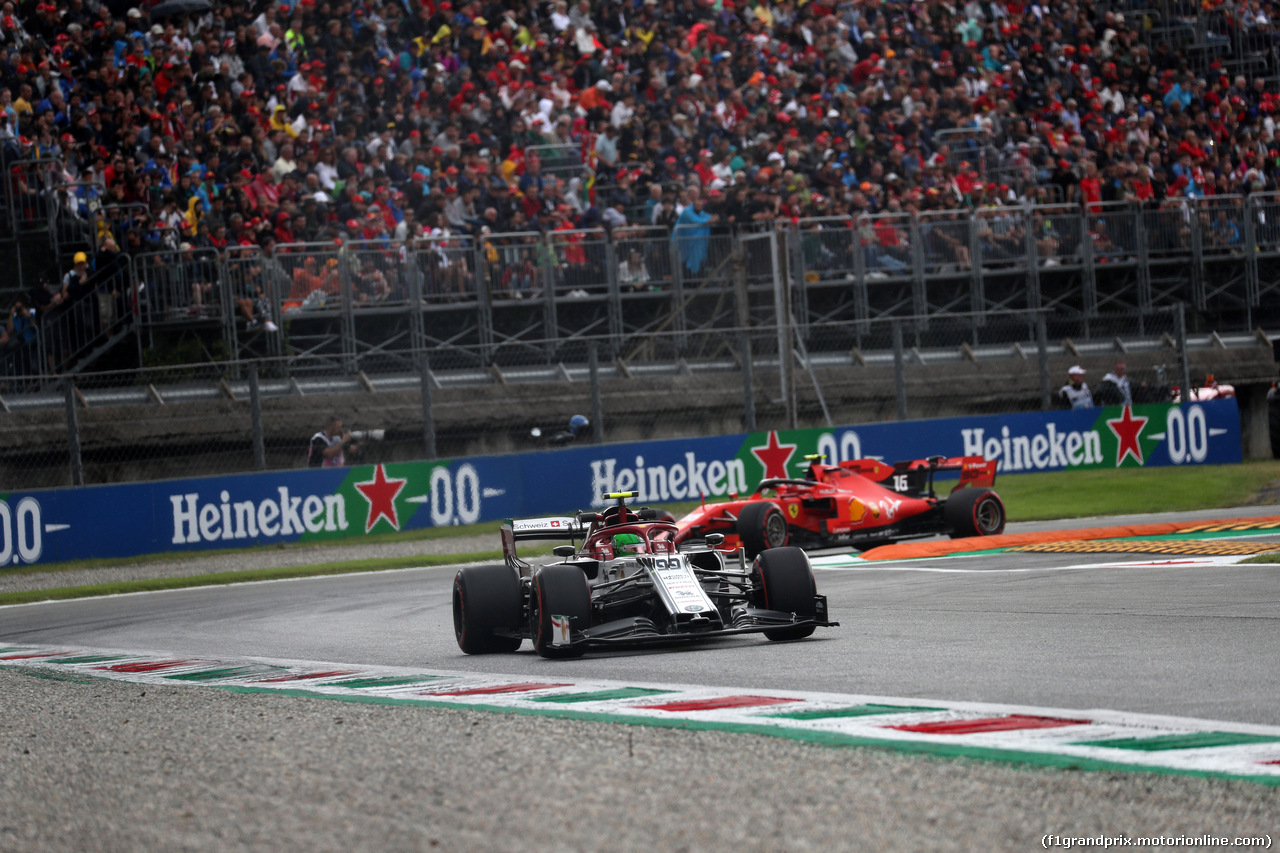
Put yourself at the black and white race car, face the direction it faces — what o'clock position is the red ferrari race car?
The red ferrari race car is roughly at 8 o'clock from the black and white race car.

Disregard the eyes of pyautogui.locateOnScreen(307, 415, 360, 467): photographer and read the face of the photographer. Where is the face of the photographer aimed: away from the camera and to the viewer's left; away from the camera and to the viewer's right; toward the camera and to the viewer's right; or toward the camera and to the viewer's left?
toward the camera and to the viewer's right

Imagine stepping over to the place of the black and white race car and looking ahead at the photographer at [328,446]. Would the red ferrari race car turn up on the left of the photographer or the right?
right

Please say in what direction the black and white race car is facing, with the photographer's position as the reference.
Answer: facing the viewer and to the right of the viewer

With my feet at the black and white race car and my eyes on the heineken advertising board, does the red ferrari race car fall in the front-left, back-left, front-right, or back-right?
front-right

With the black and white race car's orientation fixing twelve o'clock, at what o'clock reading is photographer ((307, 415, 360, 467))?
The photographer is roughly at 7 o'clock from the black and white race car.
